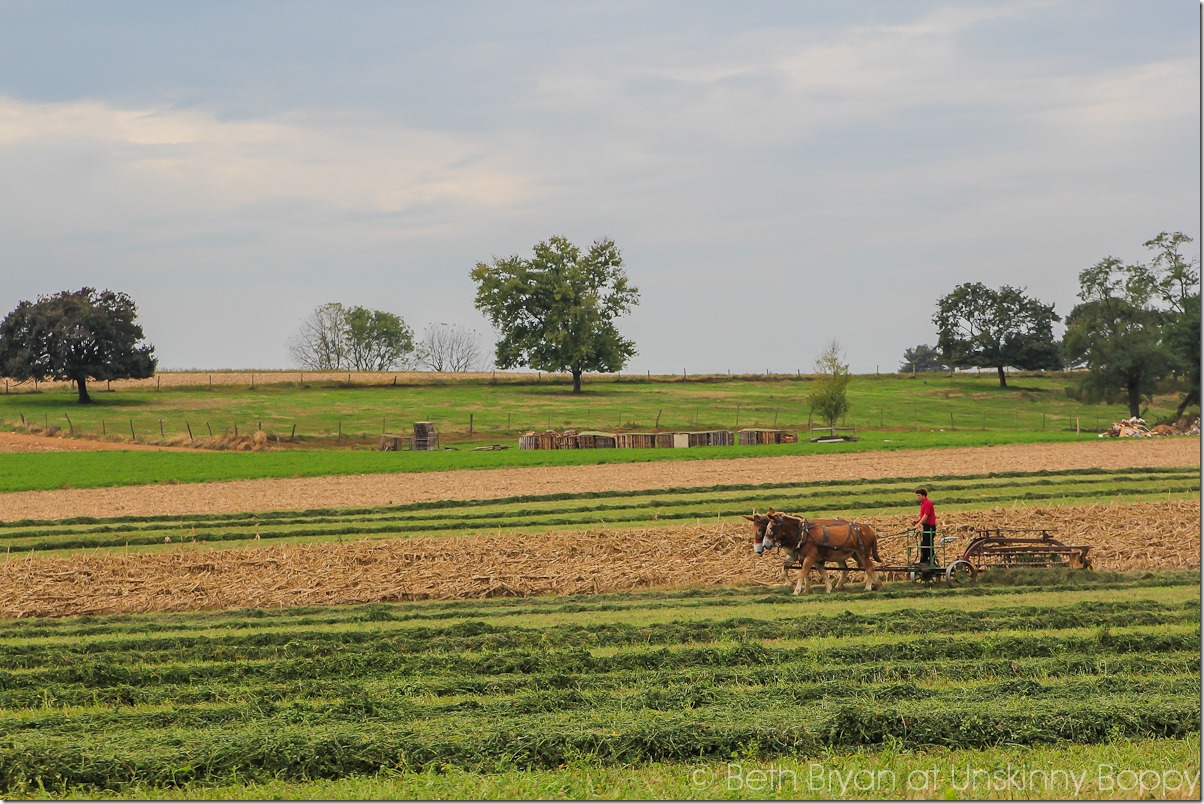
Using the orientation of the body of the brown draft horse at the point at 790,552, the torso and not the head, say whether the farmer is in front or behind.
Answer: behind

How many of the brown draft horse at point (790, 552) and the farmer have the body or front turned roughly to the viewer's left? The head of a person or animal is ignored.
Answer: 2

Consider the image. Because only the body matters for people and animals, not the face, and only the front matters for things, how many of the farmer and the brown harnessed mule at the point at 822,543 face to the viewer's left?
2

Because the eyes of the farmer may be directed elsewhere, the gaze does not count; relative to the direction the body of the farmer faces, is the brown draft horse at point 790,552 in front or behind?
in front

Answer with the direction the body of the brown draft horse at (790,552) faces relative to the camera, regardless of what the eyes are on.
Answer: to the viewer's left

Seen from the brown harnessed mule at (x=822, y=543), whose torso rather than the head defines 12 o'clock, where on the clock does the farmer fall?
The farmer is roughly at 5 o'clock from the brown harnessed mule.

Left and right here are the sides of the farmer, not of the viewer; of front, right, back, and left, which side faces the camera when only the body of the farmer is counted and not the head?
left

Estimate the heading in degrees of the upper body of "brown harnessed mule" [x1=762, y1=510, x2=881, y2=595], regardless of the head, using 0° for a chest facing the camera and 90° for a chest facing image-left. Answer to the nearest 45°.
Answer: approximately 90°
